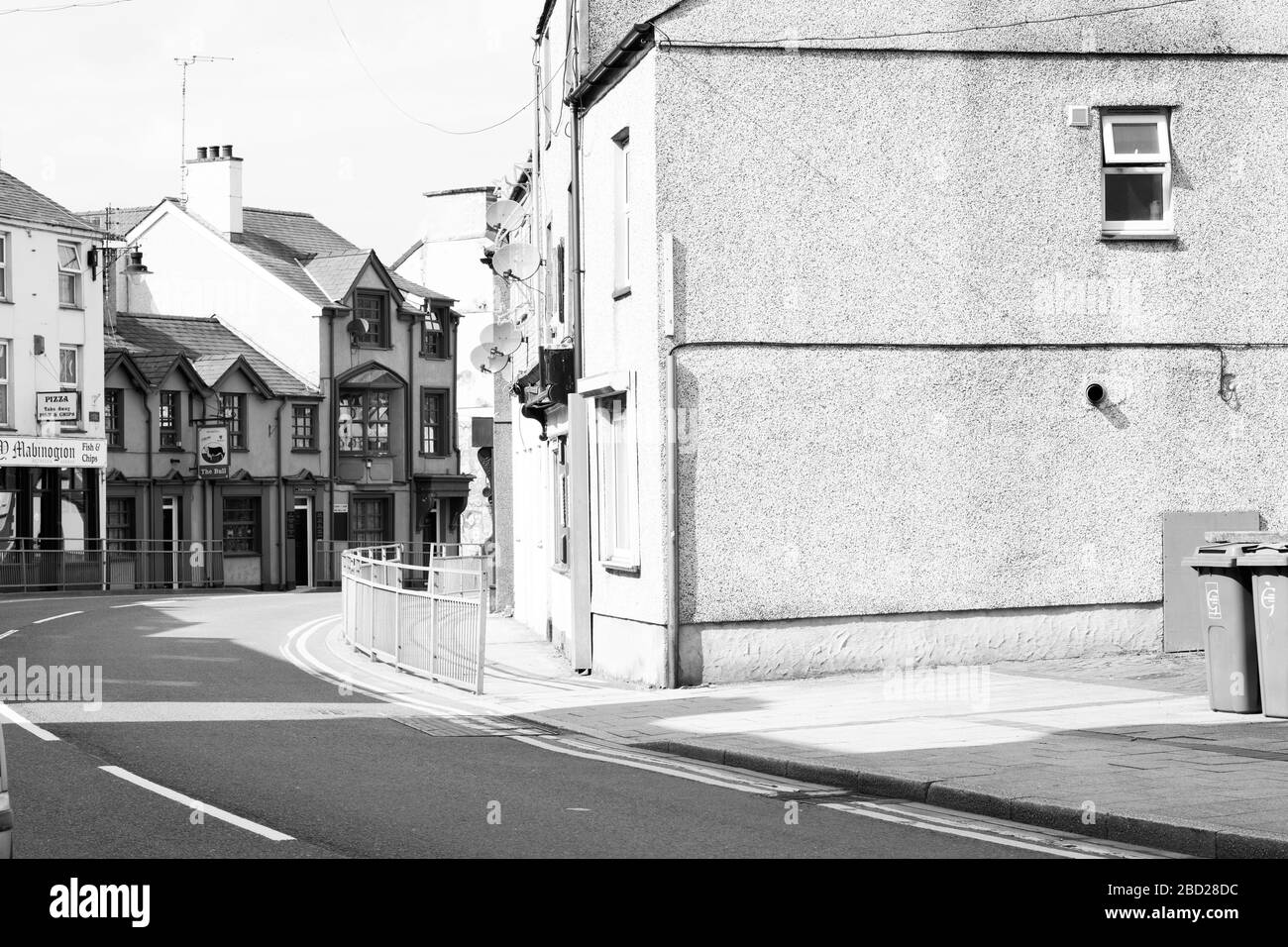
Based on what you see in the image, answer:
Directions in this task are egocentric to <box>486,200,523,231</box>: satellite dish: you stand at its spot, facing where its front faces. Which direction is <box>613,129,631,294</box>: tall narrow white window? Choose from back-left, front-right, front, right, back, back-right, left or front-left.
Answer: front-left

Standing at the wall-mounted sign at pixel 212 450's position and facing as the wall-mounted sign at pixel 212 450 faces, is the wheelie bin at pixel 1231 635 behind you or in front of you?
in front

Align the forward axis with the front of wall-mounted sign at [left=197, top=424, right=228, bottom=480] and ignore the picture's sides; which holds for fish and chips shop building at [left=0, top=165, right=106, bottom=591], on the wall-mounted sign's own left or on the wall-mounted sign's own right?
on the wall-mounted sign's own right

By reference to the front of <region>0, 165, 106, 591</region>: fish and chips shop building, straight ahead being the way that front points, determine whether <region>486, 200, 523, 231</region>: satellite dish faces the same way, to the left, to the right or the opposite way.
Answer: to the right

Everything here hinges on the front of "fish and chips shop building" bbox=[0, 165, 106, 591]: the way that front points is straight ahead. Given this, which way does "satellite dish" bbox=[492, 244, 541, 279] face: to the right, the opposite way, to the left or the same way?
to the right

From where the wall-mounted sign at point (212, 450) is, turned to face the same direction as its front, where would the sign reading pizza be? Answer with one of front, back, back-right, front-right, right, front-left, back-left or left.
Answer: front-right

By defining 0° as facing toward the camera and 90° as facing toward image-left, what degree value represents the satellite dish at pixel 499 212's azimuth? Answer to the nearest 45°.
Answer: approximately 45°

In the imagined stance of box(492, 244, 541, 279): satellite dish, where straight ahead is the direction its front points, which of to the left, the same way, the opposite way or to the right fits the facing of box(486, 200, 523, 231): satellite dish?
the same way

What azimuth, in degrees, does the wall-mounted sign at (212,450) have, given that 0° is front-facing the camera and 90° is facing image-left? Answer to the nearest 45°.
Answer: approximately 0°

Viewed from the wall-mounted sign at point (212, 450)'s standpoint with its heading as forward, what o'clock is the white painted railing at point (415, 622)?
The white painted railing is roughly at 12 o'clock from the wall-mounted sign.

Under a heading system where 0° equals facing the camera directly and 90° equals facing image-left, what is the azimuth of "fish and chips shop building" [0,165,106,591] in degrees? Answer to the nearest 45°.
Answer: approximately 315°

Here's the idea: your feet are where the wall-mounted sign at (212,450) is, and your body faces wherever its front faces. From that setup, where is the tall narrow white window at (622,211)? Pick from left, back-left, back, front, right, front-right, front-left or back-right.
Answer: front

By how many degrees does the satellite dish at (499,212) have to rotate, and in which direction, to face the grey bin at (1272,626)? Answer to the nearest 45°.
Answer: approximately 90° to its left
